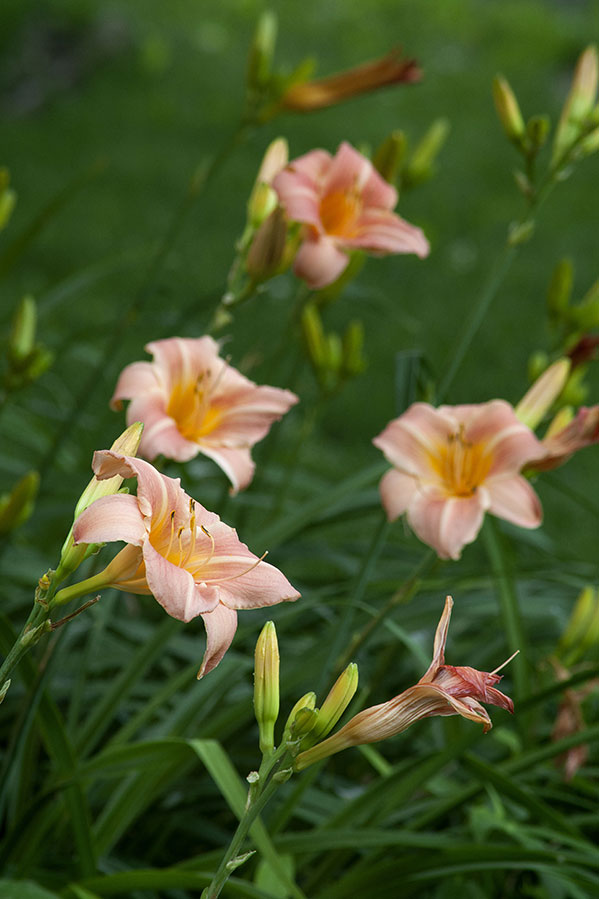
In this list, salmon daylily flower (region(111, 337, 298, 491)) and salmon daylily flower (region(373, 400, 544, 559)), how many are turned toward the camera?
2
